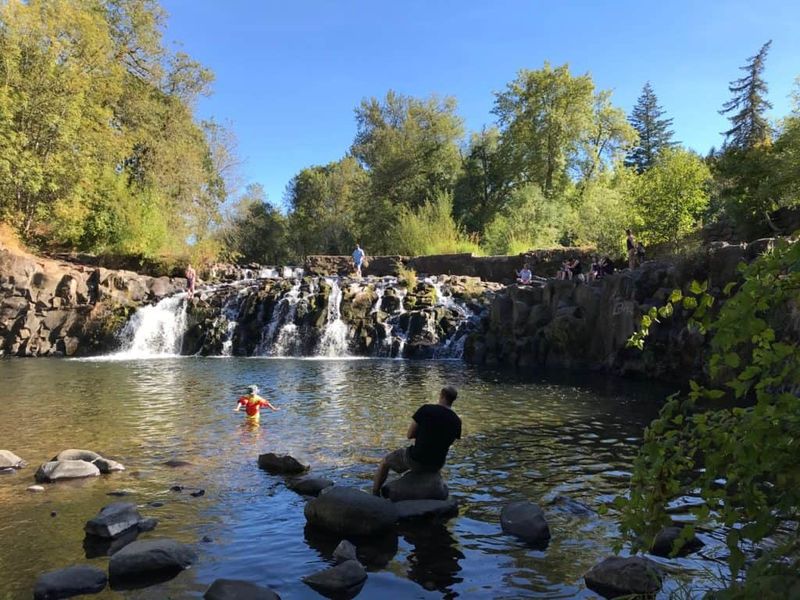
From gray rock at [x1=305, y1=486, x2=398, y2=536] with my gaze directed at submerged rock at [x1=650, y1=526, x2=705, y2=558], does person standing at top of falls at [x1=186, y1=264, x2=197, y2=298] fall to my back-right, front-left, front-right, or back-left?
back-left

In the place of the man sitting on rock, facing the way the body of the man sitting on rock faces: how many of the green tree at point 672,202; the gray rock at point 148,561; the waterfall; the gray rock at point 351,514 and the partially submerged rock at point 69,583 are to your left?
3

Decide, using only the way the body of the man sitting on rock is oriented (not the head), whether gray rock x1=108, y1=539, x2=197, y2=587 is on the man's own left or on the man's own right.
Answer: on the man's own left

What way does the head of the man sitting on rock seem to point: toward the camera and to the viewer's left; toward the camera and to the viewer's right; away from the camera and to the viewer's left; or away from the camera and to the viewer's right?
away from the camera and to the viewer's left

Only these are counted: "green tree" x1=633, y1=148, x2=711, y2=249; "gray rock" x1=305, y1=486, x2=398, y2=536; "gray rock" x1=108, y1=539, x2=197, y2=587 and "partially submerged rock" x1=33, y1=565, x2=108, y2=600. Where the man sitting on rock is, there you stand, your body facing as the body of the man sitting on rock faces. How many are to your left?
3

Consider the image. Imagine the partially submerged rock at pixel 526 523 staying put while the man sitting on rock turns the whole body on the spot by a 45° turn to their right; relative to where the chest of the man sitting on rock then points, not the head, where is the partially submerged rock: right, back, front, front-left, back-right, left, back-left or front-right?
back-right

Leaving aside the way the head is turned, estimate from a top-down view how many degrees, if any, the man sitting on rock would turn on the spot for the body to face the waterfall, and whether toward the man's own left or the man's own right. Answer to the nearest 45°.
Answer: approximately 45° to the man's own right

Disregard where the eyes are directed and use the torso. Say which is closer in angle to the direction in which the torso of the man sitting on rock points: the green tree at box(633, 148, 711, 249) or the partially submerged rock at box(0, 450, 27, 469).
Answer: the partially submerged rock

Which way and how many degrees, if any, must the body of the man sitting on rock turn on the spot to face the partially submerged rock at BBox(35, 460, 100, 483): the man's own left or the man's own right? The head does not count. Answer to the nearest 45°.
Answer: approximately 45° to the man's own left

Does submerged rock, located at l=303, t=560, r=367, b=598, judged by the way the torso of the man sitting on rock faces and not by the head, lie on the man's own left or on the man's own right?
on the man's own left

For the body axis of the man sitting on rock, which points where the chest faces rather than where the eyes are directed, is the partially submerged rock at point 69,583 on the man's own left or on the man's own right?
on the man's own left

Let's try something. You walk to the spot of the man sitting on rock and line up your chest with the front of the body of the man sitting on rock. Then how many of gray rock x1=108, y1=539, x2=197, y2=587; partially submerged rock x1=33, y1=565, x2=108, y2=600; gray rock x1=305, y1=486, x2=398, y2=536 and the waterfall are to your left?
3

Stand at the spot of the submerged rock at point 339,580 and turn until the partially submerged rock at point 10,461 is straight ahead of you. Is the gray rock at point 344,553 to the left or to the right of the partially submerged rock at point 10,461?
right

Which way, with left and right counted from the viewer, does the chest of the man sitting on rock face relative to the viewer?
facing away from the viewer and to the left of the viewer

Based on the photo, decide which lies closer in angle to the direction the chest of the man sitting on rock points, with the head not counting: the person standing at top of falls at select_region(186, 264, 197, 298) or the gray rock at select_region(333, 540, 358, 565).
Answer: the person standing at top of falls
